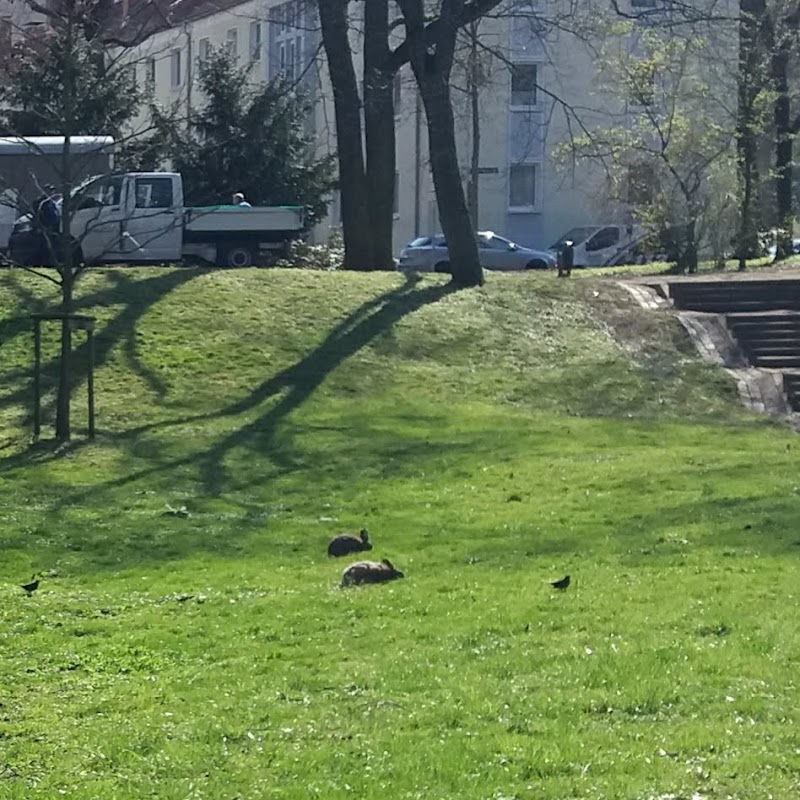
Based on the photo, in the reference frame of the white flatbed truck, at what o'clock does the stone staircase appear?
The stone staircase is roughly at 7 o'clock from the white flatbed truck.

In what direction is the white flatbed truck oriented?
to the viewer's left

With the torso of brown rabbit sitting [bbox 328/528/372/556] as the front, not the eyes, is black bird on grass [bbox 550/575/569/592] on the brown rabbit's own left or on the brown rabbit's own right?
on the brown rabbit's own right

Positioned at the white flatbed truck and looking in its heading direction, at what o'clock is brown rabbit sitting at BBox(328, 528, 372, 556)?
The brown rabbit sitting is roughly at 9 o'clock from the white flatbed truck.

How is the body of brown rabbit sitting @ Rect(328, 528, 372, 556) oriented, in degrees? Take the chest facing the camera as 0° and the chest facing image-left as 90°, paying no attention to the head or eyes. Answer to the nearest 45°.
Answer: approximately 270°

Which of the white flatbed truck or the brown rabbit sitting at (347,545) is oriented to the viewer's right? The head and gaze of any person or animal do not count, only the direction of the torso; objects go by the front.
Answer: the brown rabbit sitting

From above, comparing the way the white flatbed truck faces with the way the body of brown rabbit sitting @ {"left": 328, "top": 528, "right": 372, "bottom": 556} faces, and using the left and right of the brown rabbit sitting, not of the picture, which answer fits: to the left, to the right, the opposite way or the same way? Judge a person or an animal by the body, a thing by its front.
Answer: the opposite way

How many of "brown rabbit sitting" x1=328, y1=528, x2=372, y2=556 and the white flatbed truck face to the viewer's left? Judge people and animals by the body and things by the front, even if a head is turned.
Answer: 1

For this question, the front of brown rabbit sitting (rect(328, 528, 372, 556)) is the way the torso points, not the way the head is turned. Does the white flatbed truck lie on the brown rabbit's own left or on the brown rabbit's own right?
on the brown rabbit's own left

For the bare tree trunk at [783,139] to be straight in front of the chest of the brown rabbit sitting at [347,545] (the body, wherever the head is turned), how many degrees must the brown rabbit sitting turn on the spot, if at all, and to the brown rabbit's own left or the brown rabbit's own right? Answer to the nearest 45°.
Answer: approximately 90° to the brown rabbit's own left

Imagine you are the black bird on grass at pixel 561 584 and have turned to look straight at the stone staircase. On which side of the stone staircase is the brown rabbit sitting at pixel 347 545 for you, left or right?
left

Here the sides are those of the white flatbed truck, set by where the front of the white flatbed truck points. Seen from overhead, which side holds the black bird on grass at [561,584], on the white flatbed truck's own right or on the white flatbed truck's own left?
on the white flatbed truck's own left
